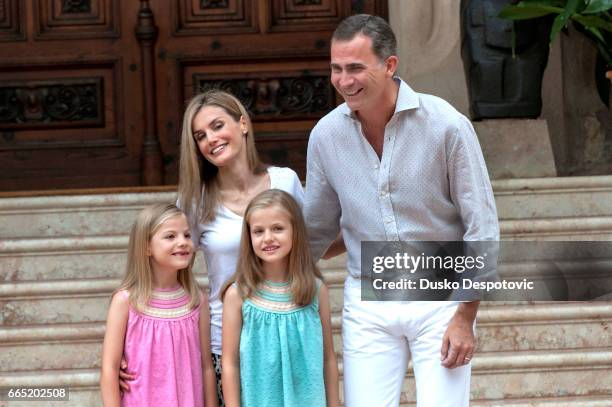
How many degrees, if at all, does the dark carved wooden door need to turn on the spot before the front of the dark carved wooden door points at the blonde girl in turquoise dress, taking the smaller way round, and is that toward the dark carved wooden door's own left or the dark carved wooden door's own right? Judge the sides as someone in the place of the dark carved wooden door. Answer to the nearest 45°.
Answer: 0° — it already faces them

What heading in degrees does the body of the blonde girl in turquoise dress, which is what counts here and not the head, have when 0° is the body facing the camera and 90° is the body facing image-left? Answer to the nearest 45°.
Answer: approximately 0°

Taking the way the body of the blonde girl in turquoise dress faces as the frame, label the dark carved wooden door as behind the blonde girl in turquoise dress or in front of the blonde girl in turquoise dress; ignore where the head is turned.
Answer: behind

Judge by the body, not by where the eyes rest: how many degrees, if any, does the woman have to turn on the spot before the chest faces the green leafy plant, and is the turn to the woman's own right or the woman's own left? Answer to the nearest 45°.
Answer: approximately 180°

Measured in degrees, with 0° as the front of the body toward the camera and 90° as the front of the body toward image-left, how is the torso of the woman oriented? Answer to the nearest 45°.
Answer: approximately 45°

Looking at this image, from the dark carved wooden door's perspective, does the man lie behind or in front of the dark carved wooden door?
in front

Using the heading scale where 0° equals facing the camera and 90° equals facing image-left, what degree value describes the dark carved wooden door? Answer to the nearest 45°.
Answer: approximately 0°

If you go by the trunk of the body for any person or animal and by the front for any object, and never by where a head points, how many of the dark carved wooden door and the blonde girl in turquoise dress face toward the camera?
2

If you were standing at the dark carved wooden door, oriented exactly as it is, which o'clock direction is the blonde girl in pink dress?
The blonde girl in pink dress is roughly at 12 o'clock from the dark carved wooden door.
